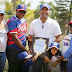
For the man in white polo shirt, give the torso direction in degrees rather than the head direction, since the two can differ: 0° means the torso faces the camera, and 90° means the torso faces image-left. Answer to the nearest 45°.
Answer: approximately 0°
